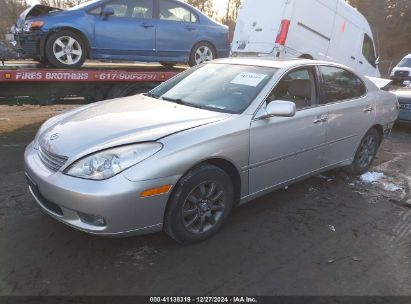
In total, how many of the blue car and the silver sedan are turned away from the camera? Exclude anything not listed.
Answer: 0

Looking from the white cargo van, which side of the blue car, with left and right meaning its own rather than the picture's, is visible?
back

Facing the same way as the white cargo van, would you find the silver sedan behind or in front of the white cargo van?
behind

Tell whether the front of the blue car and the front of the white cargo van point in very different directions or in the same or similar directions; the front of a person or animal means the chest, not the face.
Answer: very different directions

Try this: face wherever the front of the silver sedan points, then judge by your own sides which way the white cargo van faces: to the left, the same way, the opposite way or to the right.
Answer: the opposite way

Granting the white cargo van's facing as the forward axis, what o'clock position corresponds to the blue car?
The blue car is roughly at 6 o'clock from the white cargo van.

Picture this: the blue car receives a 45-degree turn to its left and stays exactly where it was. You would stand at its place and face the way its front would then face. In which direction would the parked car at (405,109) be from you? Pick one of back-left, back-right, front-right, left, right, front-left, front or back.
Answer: left

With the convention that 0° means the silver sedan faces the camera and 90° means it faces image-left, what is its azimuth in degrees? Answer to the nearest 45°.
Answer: approximately 45°

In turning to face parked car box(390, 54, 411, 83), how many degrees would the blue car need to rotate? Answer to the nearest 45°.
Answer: approximately 180°

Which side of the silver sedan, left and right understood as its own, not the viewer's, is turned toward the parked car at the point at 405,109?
back

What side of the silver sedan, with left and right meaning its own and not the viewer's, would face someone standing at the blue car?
right

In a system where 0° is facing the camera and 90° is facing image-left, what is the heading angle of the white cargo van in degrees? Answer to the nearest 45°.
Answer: approximately 225°

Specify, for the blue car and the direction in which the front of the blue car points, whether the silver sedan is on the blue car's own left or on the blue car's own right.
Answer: on the blue car's own left

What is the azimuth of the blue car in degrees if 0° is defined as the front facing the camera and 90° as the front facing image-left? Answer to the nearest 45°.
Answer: approximately 45°

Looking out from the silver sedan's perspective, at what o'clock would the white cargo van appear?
The white cargo van is roughly at 5 o'clock from the silver sedan.
